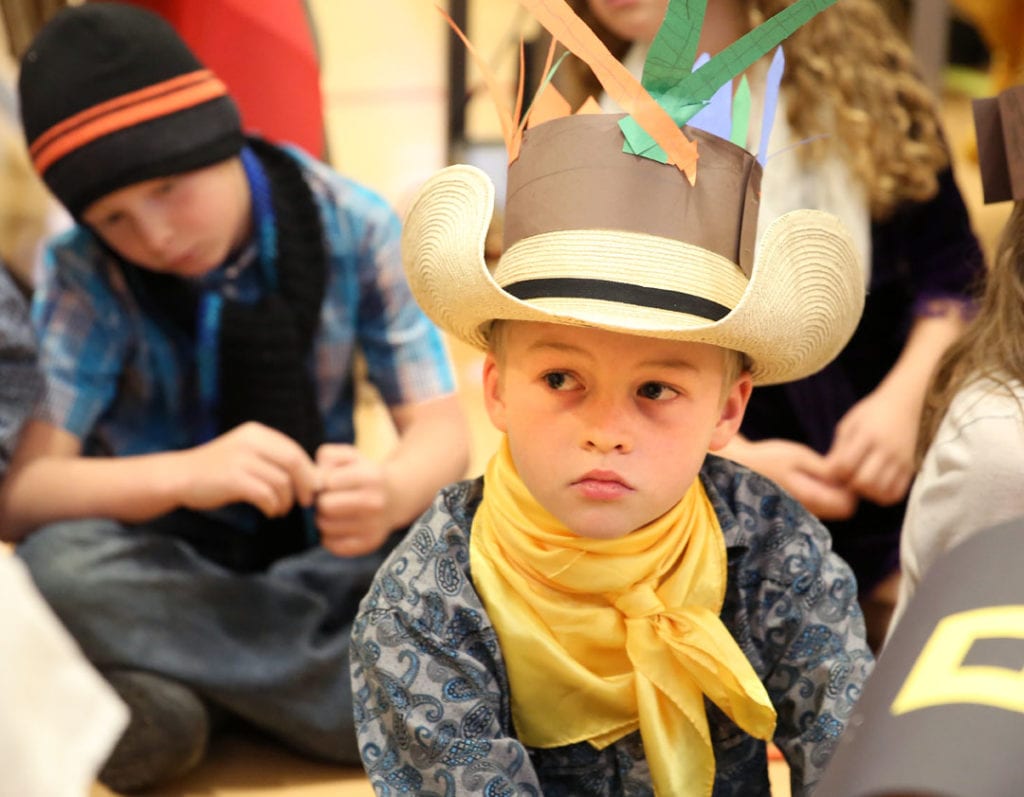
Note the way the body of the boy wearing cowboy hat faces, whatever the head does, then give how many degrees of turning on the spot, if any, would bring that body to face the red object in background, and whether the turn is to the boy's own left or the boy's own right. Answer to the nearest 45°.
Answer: approximately 135° to the boy's own right

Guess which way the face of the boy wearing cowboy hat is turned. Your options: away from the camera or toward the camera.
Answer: toward the camera

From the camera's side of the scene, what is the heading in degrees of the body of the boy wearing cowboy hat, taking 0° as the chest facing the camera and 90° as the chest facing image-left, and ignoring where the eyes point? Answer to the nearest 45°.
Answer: approximately 0°
